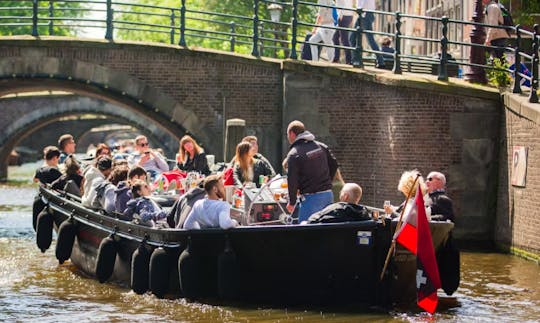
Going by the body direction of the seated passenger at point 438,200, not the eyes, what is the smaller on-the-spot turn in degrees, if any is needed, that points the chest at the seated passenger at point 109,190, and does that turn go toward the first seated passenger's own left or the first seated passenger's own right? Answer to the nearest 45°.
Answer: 0° — they already face them

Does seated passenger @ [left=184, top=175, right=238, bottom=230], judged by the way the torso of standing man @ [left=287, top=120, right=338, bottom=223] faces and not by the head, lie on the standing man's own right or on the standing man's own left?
on the standing man's own left

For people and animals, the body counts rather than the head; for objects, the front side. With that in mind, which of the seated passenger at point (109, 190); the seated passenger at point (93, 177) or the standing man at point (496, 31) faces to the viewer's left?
the standing man

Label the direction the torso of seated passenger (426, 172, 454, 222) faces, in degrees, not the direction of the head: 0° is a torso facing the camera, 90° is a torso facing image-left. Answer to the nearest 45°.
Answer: approximately 90°
